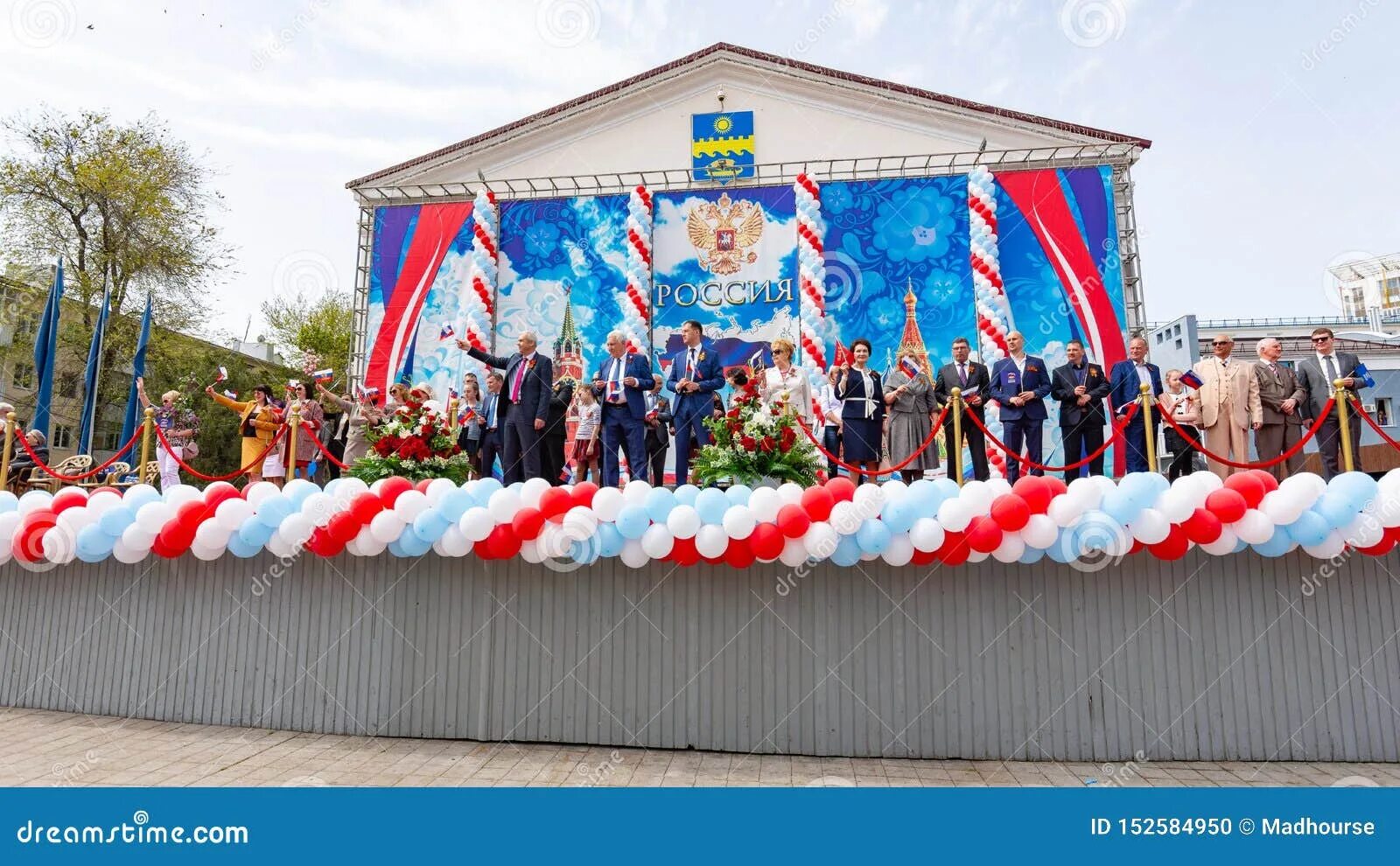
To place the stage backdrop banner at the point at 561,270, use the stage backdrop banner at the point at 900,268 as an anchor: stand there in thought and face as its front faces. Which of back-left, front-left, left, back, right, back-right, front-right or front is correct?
right

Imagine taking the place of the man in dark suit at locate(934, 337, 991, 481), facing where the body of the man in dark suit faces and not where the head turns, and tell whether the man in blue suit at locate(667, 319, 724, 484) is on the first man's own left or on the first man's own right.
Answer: on the first man's own right

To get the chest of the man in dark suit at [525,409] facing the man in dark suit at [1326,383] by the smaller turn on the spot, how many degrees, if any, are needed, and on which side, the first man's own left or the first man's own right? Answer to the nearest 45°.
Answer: approximately 135° to the first man's own left

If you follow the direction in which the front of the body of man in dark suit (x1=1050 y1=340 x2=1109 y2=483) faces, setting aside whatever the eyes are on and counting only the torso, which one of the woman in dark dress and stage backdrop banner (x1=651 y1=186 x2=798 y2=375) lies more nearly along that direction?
the woman in dark dress

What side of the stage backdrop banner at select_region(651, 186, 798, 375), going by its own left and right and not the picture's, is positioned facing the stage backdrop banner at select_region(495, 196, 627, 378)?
right

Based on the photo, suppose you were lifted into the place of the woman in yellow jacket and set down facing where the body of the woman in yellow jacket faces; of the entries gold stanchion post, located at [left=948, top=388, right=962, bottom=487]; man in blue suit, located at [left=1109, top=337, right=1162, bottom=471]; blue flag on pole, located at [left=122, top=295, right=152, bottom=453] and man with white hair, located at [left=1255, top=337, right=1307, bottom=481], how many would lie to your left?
3

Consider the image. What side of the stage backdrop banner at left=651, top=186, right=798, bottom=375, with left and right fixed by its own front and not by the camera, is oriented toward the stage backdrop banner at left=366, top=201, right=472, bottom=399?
right

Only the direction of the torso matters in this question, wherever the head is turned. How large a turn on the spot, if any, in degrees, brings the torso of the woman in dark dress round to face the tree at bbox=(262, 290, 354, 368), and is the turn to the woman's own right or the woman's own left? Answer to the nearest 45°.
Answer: approximately 135° to the woman's own right

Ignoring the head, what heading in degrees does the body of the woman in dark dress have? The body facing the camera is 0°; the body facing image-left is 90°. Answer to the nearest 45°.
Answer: approximately 0°
